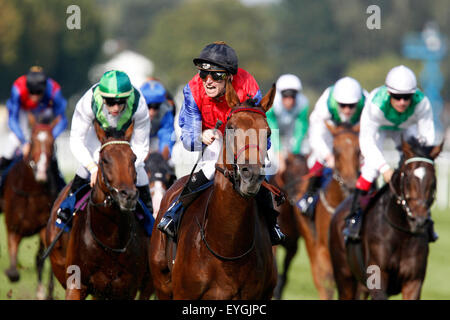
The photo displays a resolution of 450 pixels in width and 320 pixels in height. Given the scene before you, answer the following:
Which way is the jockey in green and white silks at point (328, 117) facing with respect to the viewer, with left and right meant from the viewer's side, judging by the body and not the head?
facing the viewer

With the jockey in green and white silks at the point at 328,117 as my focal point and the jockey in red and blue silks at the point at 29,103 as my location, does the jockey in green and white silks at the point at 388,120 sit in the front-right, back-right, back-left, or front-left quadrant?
front-right

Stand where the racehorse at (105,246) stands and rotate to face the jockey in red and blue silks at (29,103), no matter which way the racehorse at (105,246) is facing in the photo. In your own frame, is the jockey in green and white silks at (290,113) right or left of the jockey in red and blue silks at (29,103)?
right

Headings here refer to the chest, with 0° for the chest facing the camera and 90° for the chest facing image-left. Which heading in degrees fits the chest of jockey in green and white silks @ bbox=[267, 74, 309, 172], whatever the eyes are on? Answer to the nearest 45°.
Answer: approximately 0°

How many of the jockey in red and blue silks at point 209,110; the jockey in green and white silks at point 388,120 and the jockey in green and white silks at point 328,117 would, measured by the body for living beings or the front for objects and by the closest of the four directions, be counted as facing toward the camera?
3

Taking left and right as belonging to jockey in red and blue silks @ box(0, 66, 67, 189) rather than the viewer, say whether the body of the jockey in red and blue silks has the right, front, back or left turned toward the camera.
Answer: front

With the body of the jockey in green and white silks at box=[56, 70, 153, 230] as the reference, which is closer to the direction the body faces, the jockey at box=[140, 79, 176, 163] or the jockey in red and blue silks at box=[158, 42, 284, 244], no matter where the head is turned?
the jockey in red and blue silks

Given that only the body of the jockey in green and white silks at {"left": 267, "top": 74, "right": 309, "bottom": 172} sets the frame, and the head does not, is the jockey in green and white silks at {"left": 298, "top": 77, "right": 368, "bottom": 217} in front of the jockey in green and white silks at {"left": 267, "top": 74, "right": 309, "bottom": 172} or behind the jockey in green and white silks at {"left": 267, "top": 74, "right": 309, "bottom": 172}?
in front

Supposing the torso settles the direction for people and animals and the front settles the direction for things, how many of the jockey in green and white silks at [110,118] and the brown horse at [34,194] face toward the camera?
2

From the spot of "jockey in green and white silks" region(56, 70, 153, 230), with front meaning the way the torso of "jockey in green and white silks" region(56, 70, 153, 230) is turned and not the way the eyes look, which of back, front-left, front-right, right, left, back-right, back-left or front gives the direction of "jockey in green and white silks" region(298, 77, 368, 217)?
back-left
